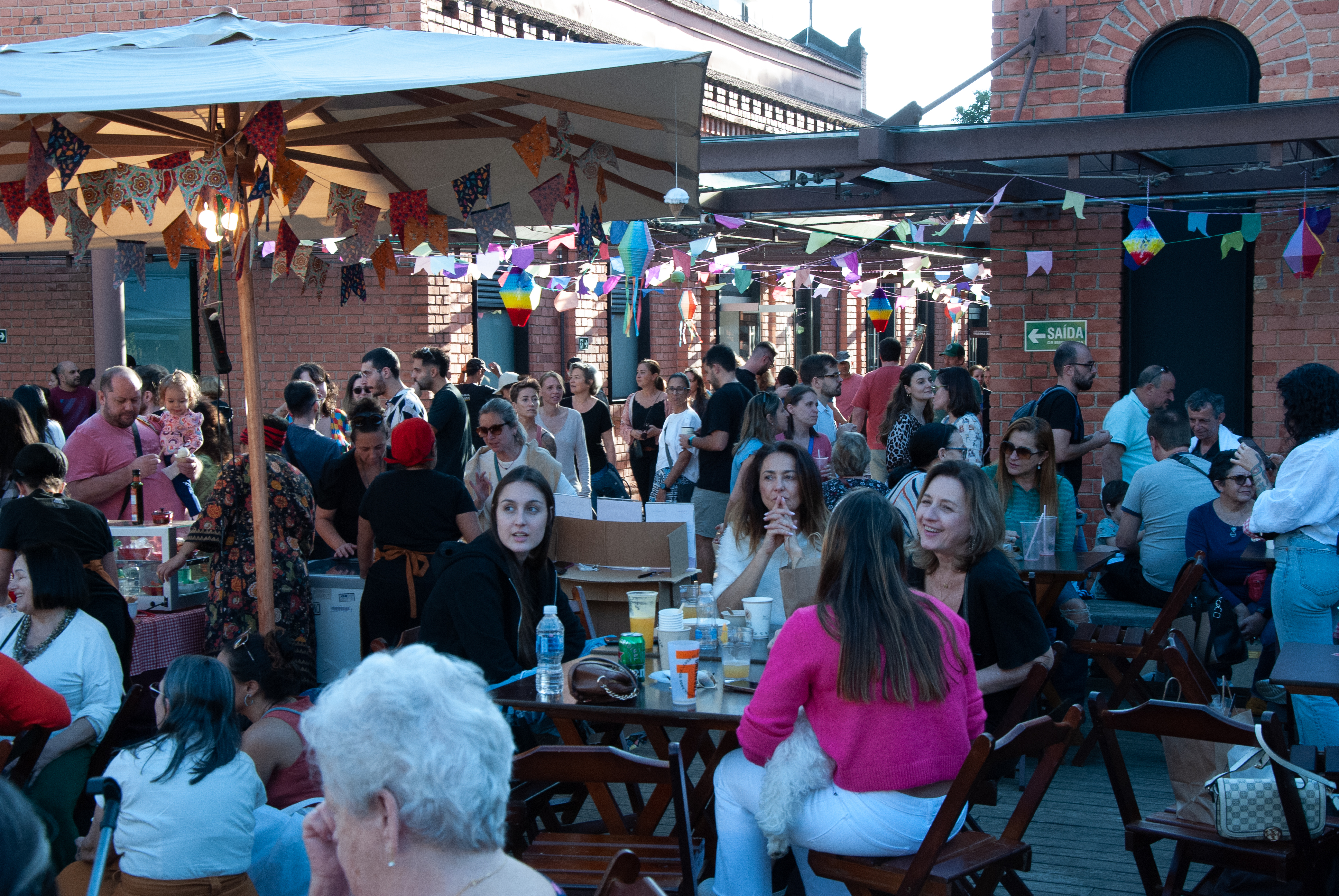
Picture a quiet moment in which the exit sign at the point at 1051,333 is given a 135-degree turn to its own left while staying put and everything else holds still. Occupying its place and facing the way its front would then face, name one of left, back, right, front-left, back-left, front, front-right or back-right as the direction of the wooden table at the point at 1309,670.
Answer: back-right

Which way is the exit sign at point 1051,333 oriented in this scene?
toward the camera

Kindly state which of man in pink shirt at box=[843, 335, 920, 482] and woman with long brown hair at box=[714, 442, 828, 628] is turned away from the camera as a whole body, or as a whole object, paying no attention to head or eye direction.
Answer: the man in pink shirt

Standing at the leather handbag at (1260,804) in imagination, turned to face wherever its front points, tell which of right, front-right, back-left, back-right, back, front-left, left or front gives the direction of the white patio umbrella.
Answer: right

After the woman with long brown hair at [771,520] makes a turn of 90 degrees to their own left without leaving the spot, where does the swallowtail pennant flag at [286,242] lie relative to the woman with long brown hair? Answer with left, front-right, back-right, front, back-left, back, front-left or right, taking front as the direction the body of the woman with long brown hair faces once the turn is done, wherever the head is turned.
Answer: back

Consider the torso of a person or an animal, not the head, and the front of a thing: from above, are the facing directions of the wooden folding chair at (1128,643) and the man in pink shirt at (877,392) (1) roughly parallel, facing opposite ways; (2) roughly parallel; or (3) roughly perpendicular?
roughly perpendicular

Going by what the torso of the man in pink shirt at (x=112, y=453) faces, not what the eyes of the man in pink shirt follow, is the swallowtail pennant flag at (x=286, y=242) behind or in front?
in front

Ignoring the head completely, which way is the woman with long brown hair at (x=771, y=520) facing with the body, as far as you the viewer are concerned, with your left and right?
facing the viewer

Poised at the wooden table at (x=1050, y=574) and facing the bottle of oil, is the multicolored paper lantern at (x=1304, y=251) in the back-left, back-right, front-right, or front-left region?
back-right

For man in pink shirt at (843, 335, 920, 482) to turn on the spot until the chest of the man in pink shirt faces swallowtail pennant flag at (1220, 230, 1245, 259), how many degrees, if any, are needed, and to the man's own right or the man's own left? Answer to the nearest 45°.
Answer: approximately 135° to the man's own right

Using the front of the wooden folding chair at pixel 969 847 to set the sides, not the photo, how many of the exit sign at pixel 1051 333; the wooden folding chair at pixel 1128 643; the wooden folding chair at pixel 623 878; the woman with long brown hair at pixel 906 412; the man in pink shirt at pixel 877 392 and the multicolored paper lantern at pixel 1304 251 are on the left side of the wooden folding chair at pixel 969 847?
1

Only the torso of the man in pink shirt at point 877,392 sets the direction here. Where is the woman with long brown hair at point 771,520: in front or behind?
behind
